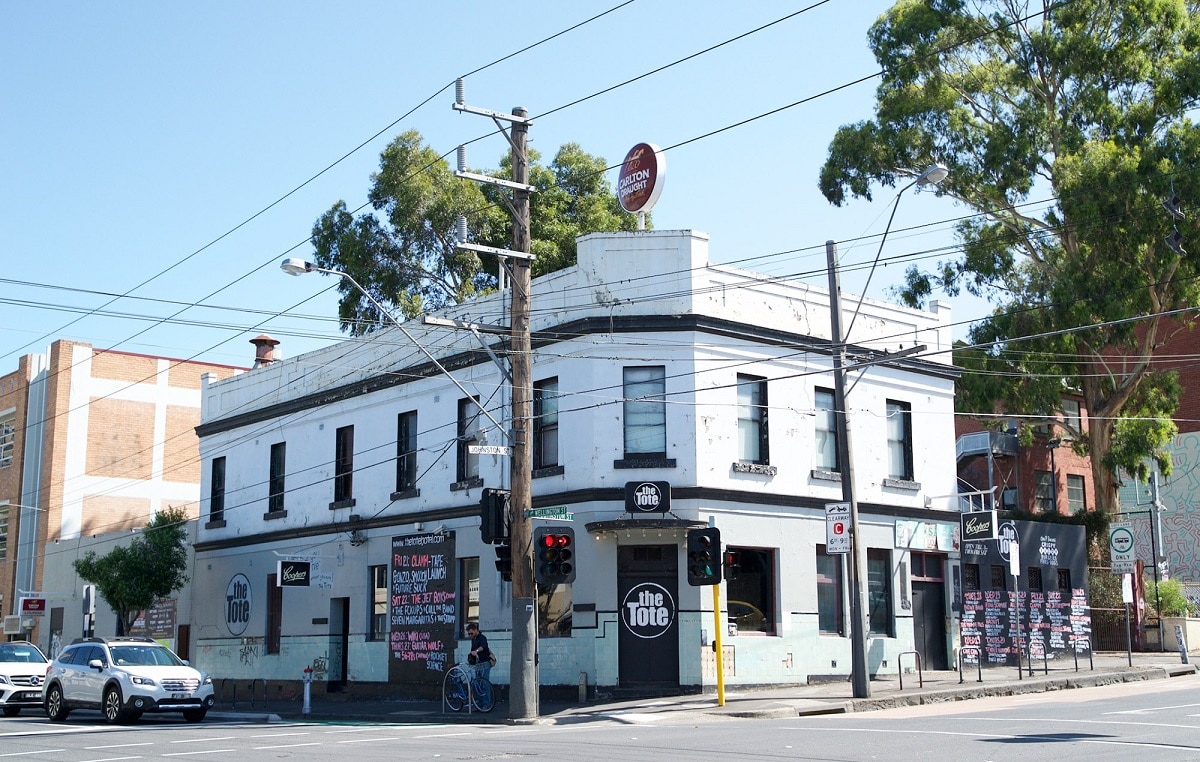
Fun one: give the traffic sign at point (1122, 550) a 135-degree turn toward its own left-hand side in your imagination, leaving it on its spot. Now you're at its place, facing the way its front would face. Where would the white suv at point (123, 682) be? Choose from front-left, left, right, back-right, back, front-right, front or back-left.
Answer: back

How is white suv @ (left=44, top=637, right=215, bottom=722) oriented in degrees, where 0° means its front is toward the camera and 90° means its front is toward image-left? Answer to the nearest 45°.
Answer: approximately 315°

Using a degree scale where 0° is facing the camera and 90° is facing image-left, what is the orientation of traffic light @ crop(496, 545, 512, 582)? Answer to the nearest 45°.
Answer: approximately 90°

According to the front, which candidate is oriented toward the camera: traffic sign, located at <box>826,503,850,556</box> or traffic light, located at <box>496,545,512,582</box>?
the traffic sign

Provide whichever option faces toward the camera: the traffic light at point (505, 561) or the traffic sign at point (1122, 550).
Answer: the traffic sign

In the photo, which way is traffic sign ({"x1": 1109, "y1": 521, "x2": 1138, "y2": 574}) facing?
toward the camera

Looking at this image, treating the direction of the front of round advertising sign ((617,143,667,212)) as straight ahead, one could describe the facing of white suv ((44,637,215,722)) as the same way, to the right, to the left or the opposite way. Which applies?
to the left

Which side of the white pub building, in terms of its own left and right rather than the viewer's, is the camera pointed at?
front

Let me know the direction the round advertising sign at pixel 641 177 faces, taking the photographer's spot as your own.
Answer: facing the viewer and to the left of the viewer
